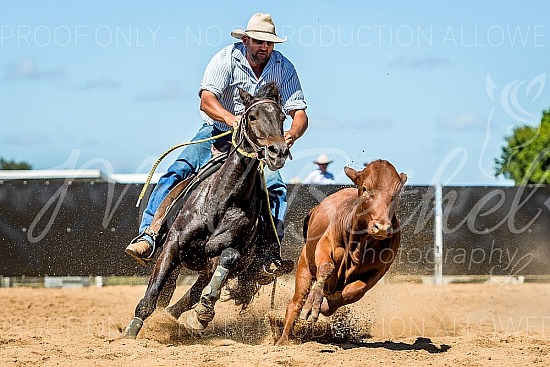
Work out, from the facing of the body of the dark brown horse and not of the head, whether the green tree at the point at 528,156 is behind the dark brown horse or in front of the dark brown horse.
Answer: behind

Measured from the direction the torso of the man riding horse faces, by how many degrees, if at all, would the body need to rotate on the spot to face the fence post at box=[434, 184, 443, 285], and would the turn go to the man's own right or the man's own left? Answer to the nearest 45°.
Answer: approximately 135° to the man's own left

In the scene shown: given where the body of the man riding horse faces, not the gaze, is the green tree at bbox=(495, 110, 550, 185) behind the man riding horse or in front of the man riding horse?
behind

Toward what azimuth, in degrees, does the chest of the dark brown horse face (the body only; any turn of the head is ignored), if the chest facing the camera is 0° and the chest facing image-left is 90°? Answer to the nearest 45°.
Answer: approximately 0°

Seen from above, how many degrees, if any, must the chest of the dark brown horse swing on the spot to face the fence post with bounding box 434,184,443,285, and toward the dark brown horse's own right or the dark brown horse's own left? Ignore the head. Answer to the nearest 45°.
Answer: approximately 135° to the dark brown horse's own left

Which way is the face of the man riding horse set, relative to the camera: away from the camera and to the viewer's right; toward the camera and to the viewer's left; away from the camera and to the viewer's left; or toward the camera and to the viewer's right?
toward the camera and to the viewer's right
